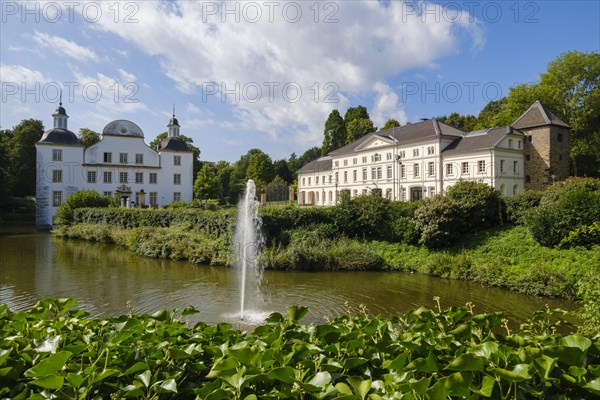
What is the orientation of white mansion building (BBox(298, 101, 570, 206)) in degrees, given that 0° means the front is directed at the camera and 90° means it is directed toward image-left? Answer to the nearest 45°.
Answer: approximately 45°

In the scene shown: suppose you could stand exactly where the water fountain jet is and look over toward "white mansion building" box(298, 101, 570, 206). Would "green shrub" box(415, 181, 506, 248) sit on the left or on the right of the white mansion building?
right

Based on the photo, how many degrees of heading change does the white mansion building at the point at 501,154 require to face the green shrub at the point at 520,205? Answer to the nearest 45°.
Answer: approximately 45° to its left

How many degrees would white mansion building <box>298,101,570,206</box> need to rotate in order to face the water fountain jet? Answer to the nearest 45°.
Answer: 0° — it already faces it
